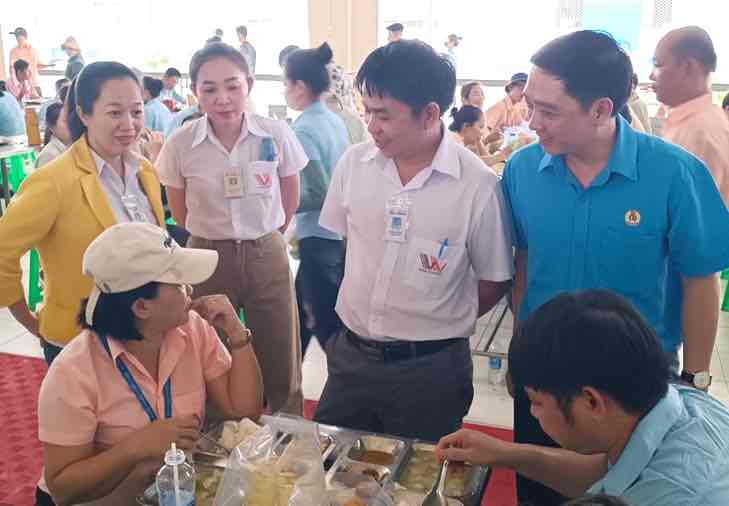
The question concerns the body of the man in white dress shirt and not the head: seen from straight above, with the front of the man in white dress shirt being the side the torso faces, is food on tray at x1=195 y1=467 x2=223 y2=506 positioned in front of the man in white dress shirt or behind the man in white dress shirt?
in front

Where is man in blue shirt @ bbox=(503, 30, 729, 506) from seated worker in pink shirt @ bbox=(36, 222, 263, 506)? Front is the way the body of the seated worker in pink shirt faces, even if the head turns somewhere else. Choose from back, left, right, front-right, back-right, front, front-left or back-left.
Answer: front-left

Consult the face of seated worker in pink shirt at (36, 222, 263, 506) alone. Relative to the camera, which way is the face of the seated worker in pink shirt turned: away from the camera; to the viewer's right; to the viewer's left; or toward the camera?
to the viewer's right

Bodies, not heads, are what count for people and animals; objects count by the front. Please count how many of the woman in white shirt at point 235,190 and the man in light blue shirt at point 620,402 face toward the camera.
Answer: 1

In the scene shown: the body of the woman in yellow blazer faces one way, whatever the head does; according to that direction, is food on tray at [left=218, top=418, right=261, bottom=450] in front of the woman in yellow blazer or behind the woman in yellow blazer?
in front

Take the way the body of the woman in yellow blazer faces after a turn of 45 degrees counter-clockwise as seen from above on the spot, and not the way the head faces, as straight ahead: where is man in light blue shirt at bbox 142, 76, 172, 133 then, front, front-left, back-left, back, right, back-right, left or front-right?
left

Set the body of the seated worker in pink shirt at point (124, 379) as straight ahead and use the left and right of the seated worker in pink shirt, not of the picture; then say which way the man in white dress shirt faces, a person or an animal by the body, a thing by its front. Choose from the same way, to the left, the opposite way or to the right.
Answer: to the right

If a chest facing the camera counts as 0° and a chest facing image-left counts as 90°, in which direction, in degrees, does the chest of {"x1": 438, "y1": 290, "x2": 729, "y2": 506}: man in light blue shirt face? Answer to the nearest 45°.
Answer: approximately 90°

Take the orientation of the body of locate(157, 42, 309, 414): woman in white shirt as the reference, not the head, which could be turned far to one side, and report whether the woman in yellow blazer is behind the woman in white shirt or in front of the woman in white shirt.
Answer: in front

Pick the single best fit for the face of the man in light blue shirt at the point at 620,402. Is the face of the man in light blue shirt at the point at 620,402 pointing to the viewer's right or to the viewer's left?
to the viewer's left
